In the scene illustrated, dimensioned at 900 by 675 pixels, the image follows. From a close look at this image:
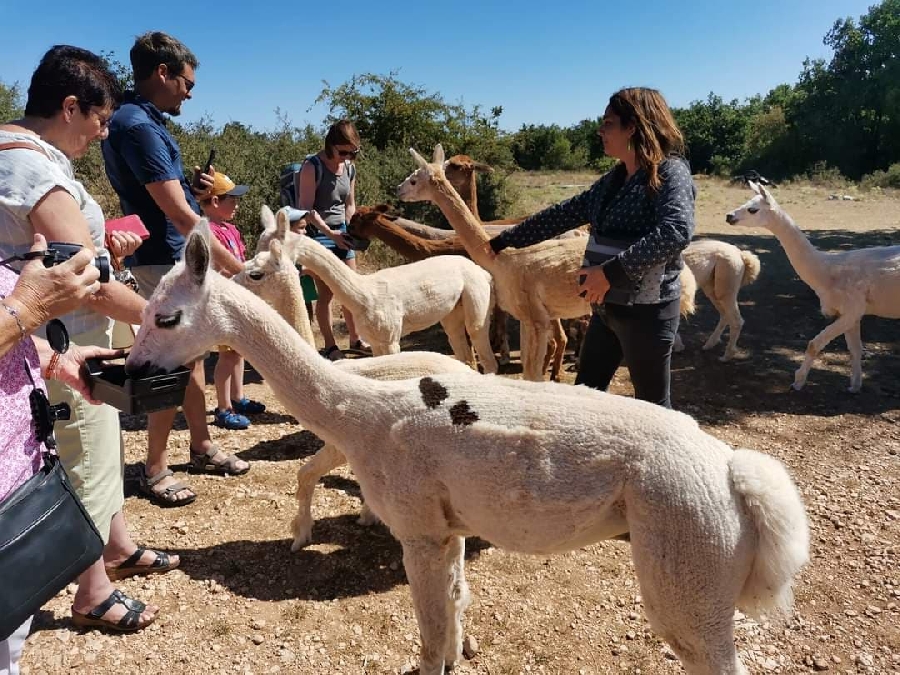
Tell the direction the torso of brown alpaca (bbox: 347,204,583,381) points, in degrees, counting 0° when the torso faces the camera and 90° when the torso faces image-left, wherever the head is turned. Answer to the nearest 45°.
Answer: approximately 90°

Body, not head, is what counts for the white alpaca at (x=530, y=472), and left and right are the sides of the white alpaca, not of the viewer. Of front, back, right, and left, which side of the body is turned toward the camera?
left

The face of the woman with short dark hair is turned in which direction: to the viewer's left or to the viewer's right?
to the viewer's right

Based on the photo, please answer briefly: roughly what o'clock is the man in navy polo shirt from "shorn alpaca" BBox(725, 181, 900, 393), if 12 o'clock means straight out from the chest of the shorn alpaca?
The man in navy polo shirt is roughly at 10 o'clock from the shorn alpaca.

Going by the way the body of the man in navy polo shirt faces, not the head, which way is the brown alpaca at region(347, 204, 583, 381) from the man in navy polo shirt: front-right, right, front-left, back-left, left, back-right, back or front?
front-left

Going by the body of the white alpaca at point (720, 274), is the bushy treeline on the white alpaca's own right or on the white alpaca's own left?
on the white alpaca's own right

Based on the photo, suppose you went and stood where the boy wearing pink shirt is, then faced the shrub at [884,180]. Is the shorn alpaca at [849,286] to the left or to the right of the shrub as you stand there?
right

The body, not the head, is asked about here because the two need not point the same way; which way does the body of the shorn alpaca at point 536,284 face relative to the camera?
to the viewer's left

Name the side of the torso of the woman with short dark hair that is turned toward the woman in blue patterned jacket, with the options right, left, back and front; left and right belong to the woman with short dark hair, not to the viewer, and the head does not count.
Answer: front

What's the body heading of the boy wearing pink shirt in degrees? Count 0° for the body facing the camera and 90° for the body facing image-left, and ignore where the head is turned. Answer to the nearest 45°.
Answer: approximately 270°

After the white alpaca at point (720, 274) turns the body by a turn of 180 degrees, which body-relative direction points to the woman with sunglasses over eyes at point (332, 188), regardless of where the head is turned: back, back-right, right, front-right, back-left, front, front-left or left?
back-right

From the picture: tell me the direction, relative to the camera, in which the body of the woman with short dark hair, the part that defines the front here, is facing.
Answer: to the viewer's right

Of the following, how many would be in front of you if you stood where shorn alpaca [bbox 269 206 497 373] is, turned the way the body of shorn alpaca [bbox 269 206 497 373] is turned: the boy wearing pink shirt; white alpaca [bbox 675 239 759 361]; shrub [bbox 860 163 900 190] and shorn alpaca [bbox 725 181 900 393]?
1

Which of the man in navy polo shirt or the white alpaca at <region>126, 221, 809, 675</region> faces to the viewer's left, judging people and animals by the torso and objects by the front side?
the white alpaca

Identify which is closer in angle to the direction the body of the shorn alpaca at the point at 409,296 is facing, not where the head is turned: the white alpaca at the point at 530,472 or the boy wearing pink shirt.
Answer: the boy wearing pink shirt

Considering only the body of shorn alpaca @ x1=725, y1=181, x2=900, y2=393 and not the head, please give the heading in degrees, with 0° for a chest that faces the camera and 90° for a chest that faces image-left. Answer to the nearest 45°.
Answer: approximately 90°

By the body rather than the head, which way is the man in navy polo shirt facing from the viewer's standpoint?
to the viewer's right

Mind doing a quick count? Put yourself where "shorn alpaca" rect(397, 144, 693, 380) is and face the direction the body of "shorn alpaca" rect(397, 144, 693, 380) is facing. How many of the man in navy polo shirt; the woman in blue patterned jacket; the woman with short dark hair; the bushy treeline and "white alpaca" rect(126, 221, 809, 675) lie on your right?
1

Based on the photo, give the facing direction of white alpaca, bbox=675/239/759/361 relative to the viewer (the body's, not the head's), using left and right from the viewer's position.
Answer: facing to the left of the viewer

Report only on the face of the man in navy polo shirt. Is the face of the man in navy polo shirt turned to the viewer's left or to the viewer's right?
to the viewer's right
